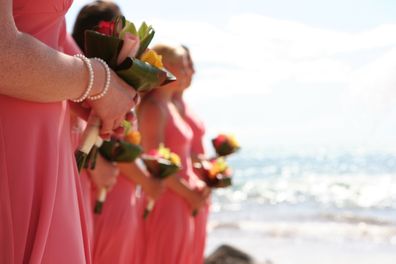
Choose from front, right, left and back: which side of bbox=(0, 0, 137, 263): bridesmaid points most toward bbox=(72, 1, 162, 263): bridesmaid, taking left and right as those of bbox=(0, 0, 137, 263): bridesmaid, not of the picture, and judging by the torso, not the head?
left

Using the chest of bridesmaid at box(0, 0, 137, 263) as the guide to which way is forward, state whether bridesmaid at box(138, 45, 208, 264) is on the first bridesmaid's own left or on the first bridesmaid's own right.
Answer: on the first bridesmaid's own left

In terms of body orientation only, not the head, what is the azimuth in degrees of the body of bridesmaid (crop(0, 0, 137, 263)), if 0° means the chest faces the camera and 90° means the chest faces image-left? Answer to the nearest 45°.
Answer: approximately 270°
